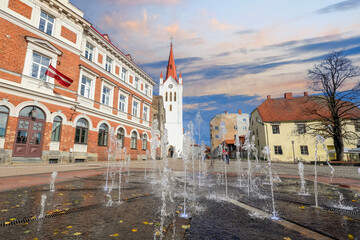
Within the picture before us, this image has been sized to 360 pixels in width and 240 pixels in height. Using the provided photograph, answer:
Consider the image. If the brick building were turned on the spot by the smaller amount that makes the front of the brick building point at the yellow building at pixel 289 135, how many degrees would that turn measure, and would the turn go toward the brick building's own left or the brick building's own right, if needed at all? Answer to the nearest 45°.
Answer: approximately 45° to the brick building's own left

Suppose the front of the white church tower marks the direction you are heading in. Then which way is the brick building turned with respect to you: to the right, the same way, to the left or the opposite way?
to the left

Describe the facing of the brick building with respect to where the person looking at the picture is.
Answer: facing the viewer and to the right of the viewer

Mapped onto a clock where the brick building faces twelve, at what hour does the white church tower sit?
The white church tower is roughly at 9 o'clock from the brick building.

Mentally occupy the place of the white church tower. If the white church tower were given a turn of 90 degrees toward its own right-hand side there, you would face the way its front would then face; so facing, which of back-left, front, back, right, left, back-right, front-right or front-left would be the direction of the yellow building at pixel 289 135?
back-left

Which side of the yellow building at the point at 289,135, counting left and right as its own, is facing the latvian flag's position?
front

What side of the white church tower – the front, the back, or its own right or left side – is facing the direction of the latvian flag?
front

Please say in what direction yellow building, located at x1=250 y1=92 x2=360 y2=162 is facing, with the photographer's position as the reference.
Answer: facing the viewer

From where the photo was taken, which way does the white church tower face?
toward the camera
